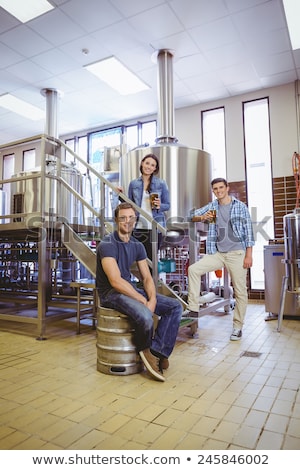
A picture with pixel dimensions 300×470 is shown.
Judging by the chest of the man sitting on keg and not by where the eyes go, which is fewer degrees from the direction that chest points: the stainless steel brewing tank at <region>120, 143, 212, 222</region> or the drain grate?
the drain grate

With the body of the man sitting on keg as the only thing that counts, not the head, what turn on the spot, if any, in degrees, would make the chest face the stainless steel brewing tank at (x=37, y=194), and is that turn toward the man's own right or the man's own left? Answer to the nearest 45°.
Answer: approximately 180°

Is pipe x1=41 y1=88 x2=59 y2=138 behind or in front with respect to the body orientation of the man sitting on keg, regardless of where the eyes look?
behind

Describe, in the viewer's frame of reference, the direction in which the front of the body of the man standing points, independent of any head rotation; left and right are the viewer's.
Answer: facing the viewer and to the left of the viewer

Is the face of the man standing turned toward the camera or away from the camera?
toward the camera

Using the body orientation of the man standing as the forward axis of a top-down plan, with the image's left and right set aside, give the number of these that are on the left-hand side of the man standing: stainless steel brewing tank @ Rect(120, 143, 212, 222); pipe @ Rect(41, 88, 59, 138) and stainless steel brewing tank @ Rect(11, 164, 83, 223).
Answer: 0

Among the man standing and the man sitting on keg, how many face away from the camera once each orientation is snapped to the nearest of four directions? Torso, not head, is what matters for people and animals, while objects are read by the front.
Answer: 0

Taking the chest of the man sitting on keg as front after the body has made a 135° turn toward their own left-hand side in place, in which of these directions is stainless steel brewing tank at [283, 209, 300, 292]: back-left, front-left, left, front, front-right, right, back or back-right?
front-right

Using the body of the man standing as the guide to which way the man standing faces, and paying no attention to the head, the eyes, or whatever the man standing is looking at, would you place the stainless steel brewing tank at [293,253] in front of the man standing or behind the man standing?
behind

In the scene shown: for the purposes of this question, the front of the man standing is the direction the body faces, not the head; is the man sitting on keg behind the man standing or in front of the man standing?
in front

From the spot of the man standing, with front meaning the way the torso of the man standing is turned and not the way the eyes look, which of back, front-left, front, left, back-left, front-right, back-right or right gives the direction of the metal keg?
front

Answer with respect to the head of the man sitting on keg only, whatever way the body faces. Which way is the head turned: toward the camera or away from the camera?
toward the camera
